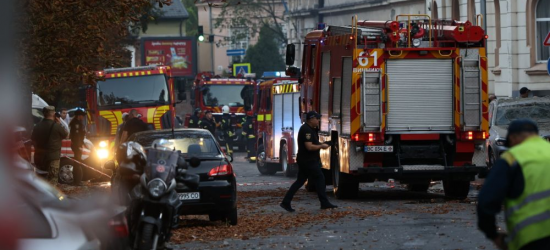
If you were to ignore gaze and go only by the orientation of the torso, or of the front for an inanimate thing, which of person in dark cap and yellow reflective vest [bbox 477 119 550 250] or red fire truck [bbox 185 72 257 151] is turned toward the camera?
the red fire truck

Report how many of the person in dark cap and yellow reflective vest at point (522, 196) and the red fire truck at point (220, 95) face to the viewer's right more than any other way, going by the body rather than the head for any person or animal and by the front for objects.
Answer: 0

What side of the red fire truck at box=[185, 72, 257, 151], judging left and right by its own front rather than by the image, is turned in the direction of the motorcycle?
front

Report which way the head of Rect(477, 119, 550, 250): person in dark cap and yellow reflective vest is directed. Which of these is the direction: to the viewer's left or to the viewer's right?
to the viewer's left

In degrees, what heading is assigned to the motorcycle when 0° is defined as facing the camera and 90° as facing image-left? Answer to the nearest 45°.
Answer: approximately 0°

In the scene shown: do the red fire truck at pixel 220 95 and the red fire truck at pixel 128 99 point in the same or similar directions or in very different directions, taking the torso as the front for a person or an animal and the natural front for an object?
same or similar directions

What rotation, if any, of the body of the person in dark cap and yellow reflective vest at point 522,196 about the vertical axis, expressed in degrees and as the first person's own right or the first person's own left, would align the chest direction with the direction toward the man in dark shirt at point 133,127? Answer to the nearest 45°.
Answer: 0° — they already face them

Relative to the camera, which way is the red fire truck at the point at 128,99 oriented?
toward the camera

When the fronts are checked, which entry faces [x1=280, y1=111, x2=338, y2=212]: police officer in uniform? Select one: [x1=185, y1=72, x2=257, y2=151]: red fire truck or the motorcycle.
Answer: the red fire truck

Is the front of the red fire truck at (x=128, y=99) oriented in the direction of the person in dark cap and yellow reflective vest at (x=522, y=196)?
yes

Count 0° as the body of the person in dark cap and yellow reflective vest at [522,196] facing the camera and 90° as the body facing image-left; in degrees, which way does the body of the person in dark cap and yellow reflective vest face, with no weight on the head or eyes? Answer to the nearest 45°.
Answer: approximately 135°

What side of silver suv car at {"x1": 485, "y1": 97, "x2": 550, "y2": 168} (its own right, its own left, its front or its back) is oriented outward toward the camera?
front

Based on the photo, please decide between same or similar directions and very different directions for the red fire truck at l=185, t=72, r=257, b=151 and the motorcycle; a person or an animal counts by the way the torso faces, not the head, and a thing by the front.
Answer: same or similar directions

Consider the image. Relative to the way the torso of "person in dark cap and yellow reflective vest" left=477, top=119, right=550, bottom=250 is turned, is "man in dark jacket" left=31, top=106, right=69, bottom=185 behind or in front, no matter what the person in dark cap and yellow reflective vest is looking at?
in front

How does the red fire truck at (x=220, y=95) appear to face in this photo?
toward the camera
